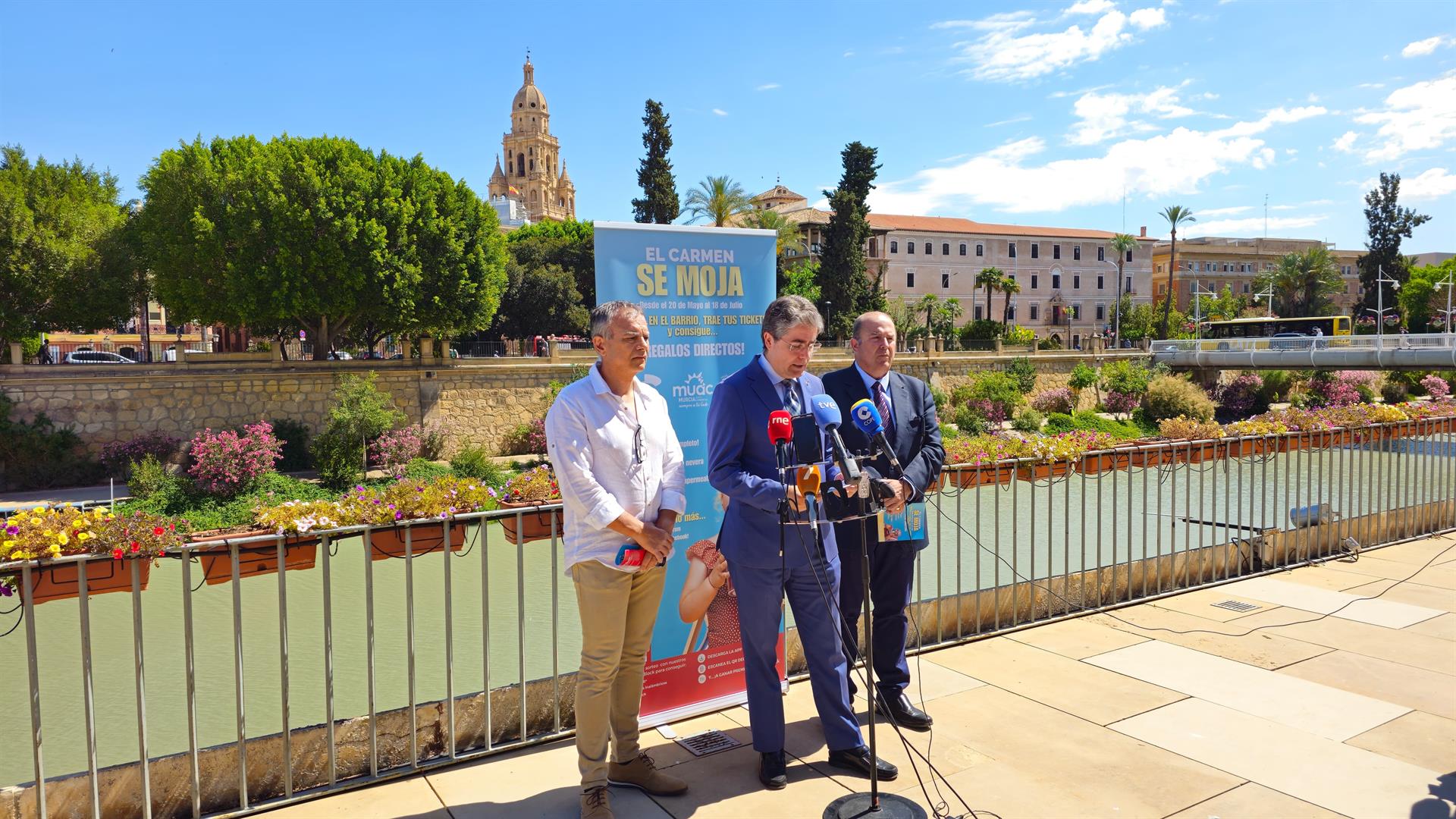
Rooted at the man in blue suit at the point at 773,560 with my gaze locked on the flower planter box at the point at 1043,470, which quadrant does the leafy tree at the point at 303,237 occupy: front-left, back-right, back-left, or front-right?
front-left

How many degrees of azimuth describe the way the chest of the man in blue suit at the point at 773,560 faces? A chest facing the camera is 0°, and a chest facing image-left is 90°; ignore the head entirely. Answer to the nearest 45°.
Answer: approximately 315°

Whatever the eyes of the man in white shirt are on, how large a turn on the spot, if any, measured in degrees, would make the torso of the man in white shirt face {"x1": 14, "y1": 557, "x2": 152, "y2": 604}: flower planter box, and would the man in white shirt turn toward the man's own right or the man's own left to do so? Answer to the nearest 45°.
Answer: approximately 135° to the man's own right

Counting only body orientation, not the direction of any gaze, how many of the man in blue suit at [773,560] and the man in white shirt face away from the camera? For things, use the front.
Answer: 0

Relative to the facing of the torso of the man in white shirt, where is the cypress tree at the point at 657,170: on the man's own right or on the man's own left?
on the man's own left

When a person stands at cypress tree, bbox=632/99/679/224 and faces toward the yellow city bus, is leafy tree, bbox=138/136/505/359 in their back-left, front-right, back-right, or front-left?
back-right

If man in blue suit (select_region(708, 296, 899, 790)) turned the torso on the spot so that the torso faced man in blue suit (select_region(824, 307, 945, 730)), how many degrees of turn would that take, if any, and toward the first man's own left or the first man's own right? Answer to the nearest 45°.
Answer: approximately 90° to the first man's own left

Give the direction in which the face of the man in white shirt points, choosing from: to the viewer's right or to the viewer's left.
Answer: to the viewer's right

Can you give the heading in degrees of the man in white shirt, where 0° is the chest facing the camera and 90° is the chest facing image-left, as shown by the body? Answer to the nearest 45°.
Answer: approximately 315°

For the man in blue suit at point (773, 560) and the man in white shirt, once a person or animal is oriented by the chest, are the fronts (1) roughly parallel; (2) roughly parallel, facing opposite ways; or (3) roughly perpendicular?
roughly parallel
